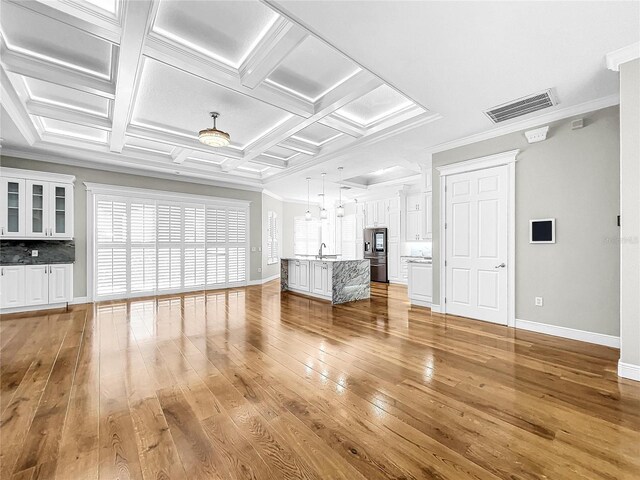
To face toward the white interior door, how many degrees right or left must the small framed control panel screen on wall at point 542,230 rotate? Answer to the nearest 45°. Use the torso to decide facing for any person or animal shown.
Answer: approximately 90° to its right

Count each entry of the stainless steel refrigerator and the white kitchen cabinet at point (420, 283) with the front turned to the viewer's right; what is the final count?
0

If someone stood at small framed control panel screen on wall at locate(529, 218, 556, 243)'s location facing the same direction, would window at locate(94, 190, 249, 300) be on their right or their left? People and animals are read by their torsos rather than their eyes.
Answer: on their right
